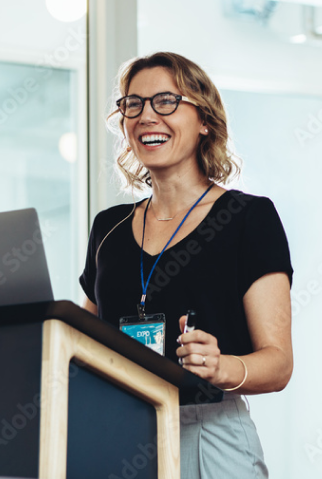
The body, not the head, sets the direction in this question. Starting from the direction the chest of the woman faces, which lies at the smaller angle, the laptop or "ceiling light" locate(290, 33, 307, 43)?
the laptop

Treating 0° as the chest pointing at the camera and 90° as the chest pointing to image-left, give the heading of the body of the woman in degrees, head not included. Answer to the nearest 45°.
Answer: approximately 45°

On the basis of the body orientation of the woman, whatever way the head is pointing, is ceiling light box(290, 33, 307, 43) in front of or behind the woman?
behind
